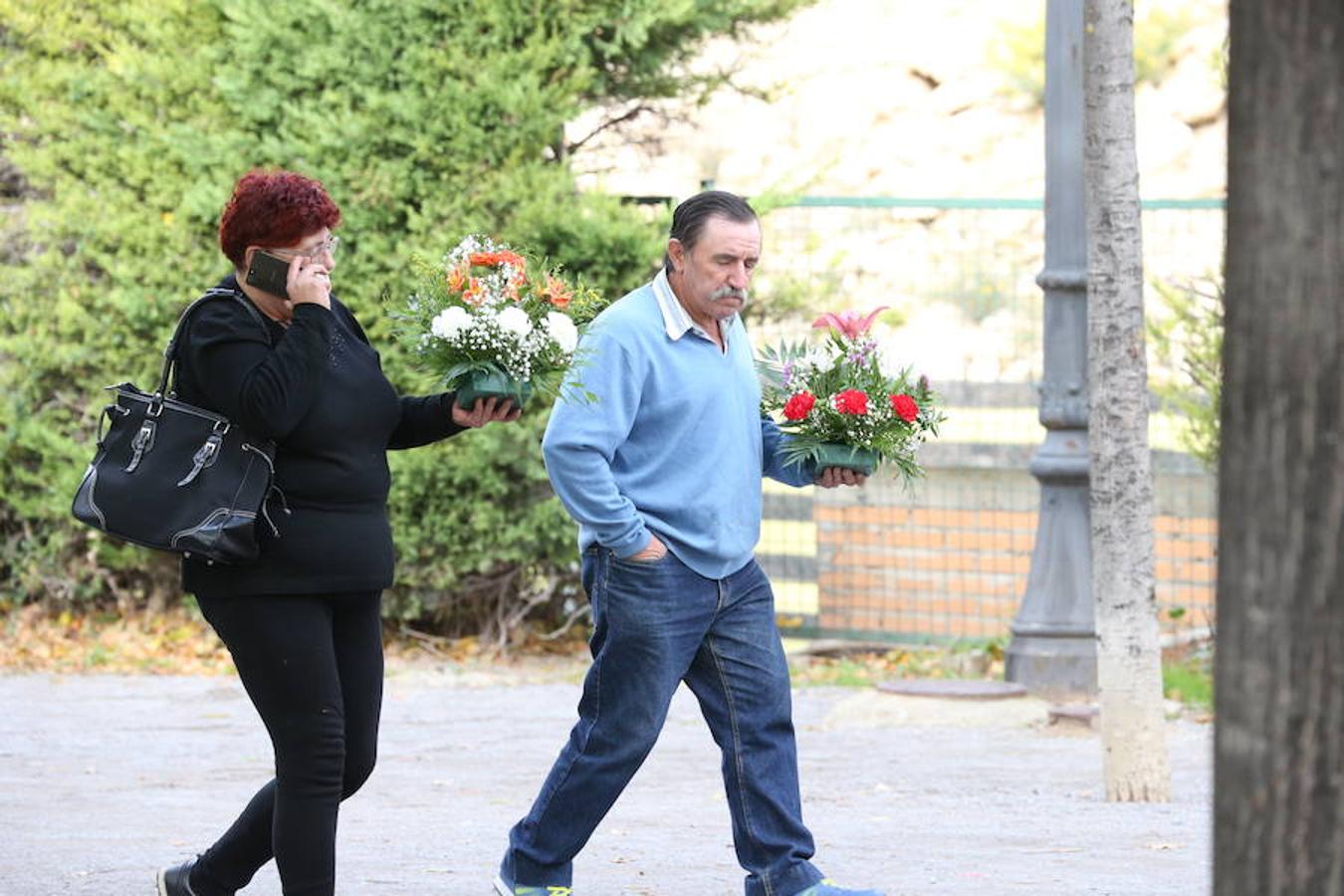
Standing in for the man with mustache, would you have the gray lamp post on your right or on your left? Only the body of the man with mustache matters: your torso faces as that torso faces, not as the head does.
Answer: on your left

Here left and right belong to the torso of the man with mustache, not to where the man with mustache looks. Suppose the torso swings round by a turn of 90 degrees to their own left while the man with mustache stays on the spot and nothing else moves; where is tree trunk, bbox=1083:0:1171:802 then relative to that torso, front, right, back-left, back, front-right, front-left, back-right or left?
front

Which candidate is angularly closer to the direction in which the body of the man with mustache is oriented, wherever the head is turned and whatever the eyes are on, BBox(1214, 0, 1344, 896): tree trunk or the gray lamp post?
the tree trunk

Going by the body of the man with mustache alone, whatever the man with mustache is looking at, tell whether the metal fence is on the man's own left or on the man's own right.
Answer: on the man's own left

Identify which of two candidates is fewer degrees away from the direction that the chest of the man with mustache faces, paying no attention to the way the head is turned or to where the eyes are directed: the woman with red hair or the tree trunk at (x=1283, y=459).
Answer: the tree trunk

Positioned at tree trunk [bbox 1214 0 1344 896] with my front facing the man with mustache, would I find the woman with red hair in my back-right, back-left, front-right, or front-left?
front-left

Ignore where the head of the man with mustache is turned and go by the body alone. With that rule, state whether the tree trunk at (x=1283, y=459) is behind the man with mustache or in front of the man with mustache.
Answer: in front

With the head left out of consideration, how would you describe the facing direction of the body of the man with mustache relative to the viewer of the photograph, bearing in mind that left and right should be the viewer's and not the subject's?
facing the viewer and to the right of the viewer

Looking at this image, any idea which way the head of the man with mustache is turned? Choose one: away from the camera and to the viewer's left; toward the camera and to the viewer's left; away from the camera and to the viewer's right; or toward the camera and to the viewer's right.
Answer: toward the camera and to the viewer's right

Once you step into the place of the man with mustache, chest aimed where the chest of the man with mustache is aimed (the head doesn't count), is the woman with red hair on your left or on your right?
on your right

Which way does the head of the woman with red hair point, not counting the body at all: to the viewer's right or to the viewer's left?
to the viewer's right
